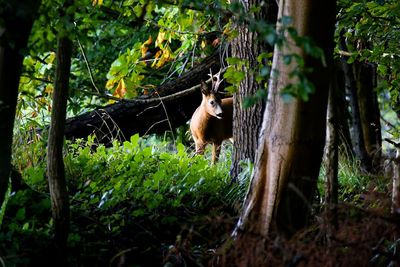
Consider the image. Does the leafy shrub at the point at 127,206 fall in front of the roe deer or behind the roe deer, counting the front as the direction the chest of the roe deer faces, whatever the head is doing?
in front

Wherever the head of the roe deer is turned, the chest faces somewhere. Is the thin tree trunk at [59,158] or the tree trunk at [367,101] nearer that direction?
the thin tree trunk

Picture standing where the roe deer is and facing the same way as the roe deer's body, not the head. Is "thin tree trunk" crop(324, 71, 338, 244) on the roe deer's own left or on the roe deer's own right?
on the roe deer's own left

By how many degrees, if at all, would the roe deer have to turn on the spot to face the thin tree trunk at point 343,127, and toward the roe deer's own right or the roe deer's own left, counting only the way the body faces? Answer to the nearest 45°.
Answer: approximately 90° to the roe deer's own left

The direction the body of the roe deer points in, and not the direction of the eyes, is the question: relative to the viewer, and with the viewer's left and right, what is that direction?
facing the viewer and to the left of the viewer

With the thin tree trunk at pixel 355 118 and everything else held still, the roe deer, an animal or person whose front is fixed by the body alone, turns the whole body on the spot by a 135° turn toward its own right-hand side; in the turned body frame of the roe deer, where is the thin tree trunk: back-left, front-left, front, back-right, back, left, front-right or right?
right

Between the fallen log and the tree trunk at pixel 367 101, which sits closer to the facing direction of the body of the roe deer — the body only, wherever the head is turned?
the fallen log

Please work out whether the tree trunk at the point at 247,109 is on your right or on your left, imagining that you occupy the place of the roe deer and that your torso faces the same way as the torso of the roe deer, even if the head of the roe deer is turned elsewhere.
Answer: on your left

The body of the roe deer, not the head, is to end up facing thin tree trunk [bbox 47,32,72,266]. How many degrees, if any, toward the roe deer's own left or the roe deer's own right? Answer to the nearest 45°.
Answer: approximately 45° to the roe deer's own left
